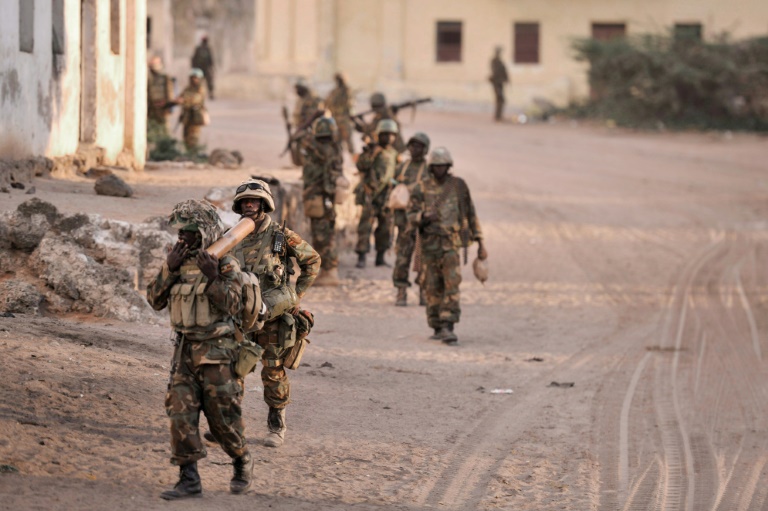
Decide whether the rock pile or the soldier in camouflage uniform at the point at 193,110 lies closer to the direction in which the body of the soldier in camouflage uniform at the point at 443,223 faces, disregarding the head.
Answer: the rock pile

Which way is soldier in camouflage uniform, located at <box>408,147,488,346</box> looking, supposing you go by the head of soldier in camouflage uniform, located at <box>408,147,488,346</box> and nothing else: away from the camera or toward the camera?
toward the camera

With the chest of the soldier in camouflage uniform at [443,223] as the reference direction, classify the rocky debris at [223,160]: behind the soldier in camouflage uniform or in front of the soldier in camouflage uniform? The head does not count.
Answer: behind

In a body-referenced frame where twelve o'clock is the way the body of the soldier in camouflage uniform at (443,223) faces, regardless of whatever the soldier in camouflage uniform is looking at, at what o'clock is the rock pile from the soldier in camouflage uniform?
The rock pile is roughly at 2 o'clock from the soldier in camouflage uniform.

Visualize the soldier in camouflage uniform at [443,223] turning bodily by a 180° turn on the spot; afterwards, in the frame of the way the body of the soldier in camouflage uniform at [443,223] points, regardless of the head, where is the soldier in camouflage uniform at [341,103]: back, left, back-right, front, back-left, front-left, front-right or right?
front

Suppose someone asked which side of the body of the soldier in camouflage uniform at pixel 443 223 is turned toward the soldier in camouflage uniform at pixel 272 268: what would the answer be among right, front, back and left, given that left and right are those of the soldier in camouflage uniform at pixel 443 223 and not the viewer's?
front

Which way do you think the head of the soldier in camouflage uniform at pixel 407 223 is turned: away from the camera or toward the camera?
toward the camera

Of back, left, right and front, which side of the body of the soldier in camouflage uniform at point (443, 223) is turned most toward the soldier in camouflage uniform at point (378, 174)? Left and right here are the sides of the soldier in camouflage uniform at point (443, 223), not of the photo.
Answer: back

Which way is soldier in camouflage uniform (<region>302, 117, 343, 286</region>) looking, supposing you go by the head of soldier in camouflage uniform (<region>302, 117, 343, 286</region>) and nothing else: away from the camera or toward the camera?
toward the camera

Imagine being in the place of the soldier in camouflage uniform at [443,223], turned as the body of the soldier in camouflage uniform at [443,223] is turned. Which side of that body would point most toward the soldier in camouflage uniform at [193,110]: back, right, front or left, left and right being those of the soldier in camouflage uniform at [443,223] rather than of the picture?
back

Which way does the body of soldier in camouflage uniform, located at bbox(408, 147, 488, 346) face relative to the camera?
toward the camera

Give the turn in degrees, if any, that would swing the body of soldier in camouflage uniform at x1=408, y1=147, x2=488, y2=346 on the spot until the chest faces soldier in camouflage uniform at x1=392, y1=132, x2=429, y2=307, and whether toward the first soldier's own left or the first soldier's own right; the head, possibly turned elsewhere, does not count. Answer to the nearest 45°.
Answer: approximately 180°

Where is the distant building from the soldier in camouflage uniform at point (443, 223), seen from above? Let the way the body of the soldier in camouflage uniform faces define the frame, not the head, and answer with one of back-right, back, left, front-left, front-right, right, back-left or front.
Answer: back

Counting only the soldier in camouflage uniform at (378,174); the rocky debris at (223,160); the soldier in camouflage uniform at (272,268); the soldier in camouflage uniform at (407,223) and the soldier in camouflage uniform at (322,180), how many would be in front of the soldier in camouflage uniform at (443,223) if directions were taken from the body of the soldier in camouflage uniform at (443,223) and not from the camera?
1

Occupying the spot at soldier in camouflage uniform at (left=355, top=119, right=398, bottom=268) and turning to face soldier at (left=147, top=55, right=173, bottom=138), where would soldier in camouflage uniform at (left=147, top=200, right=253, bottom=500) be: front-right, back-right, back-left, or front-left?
back-left
